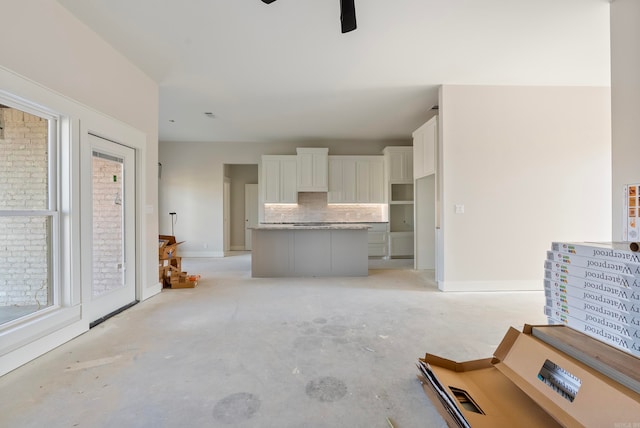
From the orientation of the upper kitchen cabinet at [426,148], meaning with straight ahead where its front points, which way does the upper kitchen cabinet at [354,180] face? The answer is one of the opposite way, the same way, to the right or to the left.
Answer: to the left

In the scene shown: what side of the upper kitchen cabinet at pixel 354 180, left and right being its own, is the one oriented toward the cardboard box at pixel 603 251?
front

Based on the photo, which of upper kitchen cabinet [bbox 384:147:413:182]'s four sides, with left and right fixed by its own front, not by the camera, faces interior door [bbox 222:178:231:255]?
right

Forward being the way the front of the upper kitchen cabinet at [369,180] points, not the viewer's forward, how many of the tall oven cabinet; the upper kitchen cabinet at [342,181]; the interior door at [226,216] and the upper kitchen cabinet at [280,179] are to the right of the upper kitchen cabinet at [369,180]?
3

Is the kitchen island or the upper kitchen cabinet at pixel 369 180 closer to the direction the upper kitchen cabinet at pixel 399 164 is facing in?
the kitchen island

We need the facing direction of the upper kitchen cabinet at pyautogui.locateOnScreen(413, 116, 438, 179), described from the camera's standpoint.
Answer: facing to the left of the viewer

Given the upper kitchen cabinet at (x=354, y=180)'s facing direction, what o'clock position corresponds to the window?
The window is roughly at 1 o'clock from the upper kitchen cabinet.

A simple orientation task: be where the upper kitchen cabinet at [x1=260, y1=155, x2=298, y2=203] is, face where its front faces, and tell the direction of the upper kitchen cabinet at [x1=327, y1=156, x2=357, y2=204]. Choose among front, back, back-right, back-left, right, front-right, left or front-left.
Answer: left

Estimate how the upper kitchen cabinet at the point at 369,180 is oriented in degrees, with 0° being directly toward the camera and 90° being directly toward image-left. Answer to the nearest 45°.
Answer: approximately 0°

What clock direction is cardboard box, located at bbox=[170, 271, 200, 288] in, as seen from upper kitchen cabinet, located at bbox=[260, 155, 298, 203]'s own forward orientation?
The cardboard box is roughly at 1 o'clock from the upper kitchen cabinet.

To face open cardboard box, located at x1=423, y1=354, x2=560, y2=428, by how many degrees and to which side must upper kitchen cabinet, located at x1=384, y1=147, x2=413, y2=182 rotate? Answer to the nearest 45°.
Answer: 0° — it already faces it
